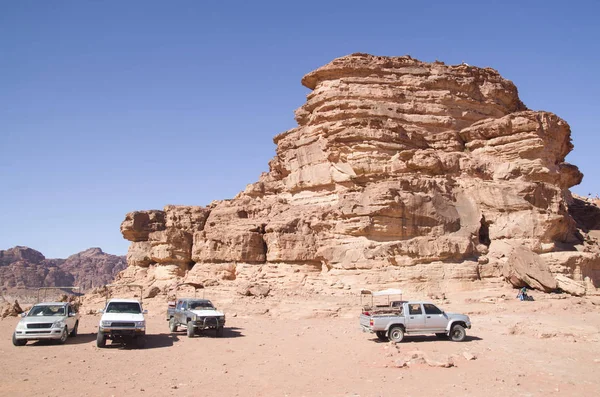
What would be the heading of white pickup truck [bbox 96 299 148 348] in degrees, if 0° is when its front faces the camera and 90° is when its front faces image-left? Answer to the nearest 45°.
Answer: approximately 0°

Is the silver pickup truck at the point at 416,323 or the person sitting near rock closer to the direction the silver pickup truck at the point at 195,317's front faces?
the silver pickup truck

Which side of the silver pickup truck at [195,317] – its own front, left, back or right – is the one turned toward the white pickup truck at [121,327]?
right

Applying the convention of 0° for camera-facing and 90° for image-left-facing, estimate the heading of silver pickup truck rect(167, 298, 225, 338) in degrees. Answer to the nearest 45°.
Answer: approximately 315°

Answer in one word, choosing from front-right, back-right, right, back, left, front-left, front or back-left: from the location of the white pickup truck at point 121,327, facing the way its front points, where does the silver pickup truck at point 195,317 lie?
back-left

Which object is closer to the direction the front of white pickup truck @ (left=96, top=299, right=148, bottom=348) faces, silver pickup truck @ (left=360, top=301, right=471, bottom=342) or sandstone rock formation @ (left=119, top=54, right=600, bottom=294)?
the silver pickup truck

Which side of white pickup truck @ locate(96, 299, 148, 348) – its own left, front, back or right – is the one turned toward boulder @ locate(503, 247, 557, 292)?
left

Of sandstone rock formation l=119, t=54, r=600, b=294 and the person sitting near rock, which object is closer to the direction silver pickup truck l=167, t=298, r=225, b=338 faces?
the person sitting near rock
